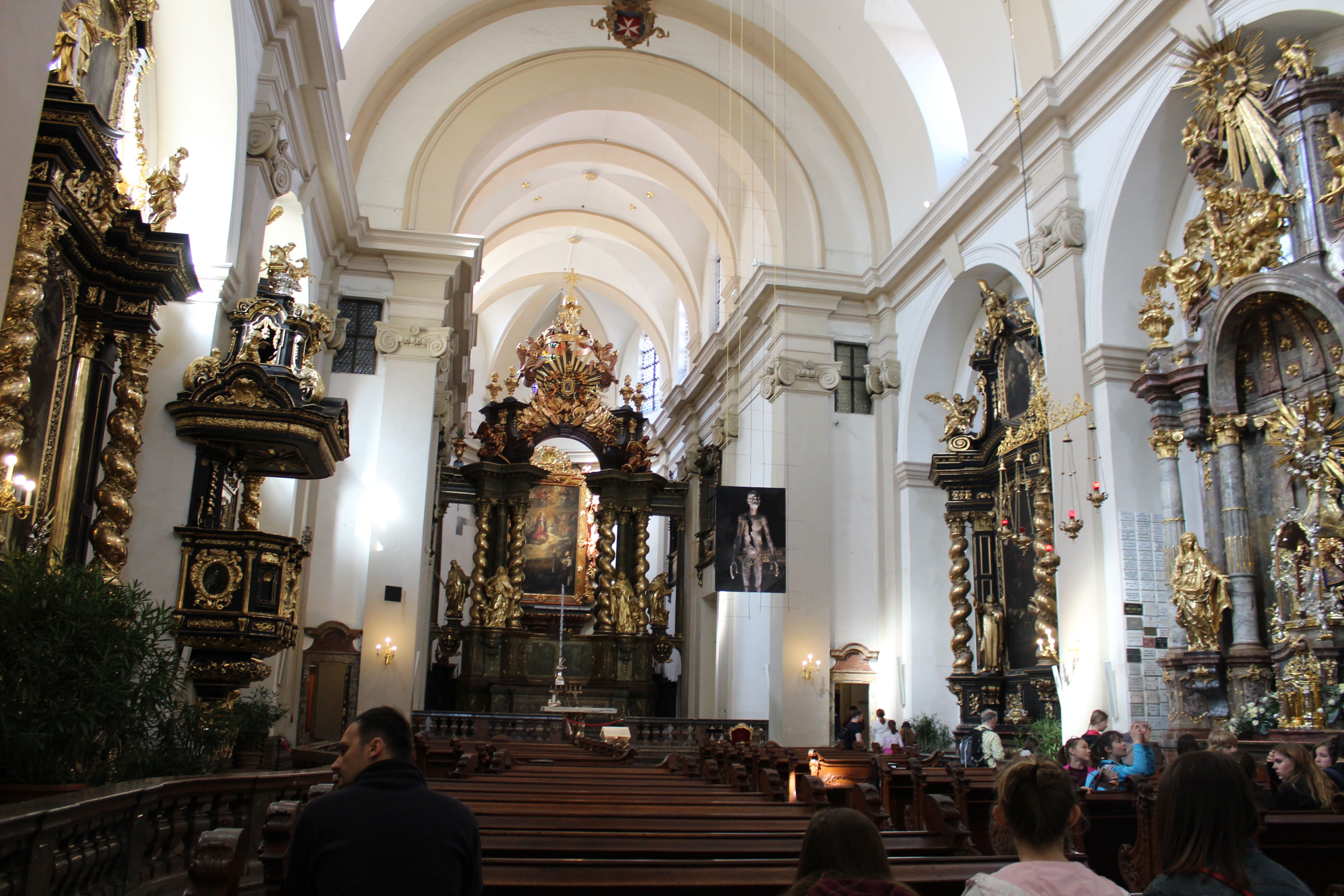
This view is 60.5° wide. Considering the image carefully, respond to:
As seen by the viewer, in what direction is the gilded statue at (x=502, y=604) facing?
toward the camera

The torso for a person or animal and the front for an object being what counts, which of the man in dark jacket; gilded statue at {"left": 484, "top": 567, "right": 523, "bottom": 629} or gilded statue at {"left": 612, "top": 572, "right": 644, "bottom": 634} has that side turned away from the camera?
the man in dark jacket

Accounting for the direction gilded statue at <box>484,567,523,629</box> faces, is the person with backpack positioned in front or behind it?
in front

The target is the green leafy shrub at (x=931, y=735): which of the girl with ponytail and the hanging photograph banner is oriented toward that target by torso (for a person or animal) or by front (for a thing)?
the girl with ponytail

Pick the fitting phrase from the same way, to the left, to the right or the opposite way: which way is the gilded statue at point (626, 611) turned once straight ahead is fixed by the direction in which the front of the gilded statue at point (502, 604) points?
the same way

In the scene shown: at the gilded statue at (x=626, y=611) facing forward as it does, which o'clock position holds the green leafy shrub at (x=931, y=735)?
The green leafy shrub is roughly at 11 o'clock from the gilded statue.

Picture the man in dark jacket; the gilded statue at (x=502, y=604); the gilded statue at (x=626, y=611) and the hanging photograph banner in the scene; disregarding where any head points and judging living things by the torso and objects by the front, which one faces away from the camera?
the man in dark jacket

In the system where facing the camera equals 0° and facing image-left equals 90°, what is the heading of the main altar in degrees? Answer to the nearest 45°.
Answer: approximately 0°

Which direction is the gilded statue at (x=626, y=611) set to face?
toward the camera

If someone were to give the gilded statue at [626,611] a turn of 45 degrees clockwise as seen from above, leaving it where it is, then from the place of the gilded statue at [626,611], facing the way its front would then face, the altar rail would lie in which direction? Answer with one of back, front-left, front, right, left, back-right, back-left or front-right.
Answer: front-left

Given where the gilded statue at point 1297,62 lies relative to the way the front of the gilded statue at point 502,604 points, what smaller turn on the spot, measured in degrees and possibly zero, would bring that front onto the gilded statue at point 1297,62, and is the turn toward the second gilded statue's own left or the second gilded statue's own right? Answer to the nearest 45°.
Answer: approximately 45° to the second gilded statue's own left

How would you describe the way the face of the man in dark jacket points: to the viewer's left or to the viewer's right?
to the viewer's left

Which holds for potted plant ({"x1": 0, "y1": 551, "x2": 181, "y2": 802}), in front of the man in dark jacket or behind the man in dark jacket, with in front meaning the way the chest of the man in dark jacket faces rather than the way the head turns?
in front

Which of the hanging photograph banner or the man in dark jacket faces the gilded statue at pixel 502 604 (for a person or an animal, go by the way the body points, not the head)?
the man in dark jacket

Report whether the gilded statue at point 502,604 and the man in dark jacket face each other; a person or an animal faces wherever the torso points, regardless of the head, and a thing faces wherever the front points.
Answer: yes

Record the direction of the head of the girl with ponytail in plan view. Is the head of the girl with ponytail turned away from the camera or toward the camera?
away from the camera

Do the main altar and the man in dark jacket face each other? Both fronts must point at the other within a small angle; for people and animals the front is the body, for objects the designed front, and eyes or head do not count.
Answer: yes

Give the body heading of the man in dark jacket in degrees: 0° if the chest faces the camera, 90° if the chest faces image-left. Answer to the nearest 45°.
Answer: approximately 180°

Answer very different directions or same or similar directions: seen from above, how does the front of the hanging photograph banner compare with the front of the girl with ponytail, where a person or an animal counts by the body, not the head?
very different directions

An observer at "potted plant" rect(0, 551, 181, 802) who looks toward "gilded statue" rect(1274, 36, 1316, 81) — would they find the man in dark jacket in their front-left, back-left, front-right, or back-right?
front-right

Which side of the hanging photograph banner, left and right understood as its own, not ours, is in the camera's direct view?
front
